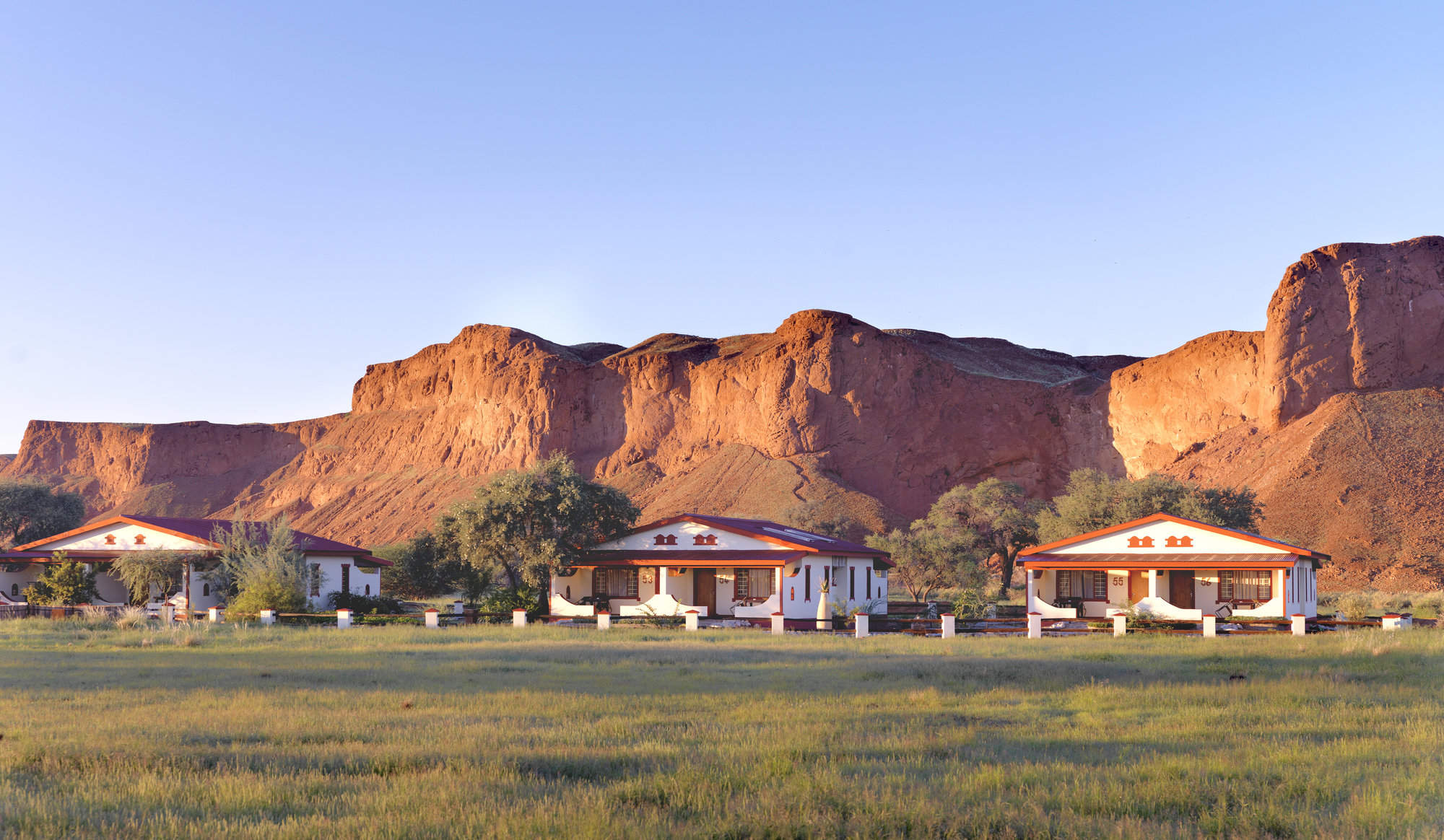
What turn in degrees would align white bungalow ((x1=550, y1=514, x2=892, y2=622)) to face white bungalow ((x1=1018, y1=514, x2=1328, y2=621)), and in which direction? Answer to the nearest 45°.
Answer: approximately 135° to its left

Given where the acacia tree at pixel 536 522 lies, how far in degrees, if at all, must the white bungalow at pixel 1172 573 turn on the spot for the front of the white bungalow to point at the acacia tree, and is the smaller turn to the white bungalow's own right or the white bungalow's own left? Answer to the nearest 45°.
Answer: approximately 90° to the white bungalow's own right

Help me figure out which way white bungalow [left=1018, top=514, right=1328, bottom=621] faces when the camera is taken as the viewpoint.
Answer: facing the viewer

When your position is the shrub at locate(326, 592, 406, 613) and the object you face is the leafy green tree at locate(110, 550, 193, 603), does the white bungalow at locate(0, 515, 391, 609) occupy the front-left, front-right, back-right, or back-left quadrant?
front-right

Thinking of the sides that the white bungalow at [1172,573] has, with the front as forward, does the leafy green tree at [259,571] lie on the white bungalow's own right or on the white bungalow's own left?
on the white bungalow's own right

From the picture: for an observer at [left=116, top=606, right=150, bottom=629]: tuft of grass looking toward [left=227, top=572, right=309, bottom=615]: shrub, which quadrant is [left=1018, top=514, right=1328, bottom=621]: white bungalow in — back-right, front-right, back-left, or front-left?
front-right

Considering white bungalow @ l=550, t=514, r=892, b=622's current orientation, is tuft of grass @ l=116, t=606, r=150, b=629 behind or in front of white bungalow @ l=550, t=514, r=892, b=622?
in front

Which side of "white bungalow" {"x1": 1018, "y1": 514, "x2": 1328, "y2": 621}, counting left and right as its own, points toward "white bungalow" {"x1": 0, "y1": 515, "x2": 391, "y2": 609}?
right

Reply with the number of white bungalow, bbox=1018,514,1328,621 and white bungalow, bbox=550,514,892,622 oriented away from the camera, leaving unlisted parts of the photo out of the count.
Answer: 0

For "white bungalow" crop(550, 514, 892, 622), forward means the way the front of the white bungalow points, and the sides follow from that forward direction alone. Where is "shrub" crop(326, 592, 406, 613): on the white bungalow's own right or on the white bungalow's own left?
on the white bungalow's own right

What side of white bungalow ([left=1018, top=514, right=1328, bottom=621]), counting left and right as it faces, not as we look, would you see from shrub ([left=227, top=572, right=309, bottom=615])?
right

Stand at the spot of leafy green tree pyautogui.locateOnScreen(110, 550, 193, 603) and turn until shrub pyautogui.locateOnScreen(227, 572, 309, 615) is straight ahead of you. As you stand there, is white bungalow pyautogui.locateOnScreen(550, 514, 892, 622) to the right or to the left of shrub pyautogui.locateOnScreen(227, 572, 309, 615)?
left

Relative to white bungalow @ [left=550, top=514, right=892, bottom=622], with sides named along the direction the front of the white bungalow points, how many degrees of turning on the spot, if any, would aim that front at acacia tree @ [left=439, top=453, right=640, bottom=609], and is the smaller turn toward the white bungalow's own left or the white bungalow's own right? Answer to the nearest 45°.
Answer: approximately 45° to the white bungalow's own right

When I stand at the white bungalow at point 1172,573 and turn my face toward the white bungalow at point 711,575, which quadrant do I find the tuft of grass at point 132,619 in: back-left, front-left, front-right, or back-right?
front-left
